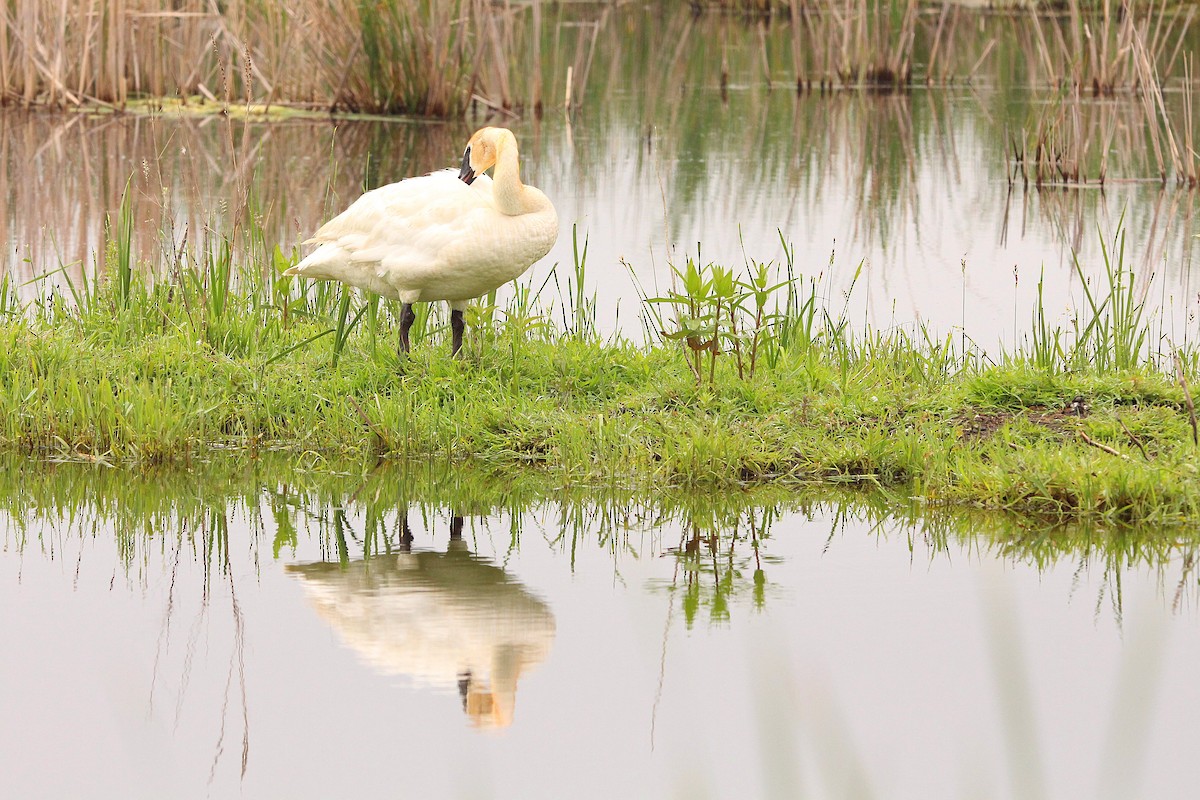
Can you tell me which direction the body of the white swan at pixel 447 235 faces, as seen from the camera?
to the viewer's right
